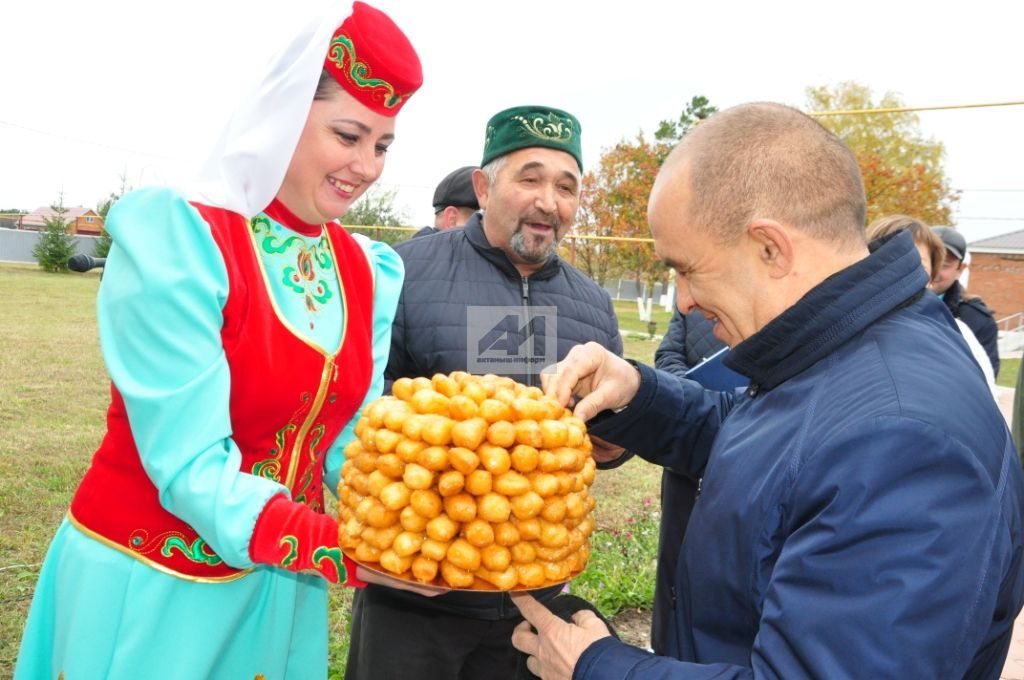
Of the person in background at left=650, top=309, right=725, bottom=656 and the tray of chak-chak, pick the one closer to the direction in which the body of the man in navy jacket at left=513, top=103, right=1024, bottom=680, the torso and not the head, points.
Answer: the tray of chak-chak

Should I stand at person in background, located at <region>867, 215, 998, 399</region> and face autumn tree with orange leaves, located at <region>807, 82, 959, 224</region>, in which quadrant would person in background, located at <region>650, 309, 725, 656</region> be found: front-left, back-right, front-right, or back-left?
back-left

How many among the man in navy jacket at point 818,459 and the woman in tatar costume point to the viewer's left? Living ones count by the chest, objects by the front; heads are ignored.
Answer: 1

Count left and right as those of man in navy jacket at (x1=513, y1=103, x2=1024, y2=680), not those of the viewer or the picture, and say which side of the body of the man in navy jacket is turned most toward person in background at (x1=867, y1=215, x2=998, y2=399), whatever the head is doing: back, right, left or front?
right

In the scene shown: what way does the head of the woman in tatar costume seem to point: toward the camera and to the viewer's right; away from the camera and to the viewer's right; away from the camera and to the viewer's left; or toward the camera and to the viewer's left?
toward the camera and to the viewer's right

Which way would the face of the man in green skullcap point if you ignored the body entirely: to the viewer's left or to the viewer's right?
to the viewer's right

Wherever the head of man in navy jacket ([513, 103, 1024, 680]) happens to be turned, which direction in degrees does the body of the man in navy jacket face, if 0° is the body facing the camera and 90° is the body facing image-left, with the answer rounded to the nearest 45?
approximately 90°

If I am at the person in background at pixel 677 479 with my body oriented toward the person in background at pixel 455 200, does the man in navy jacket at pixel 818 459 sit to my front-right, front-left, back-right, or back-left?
back-left

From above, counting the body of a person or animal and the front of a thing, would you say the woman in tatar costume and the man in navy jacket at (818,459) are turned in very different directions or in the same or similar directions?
very different directions

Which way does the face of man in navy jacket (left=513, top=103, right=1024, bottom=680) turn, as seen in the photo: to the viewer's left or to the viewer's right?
to the viewer's left
